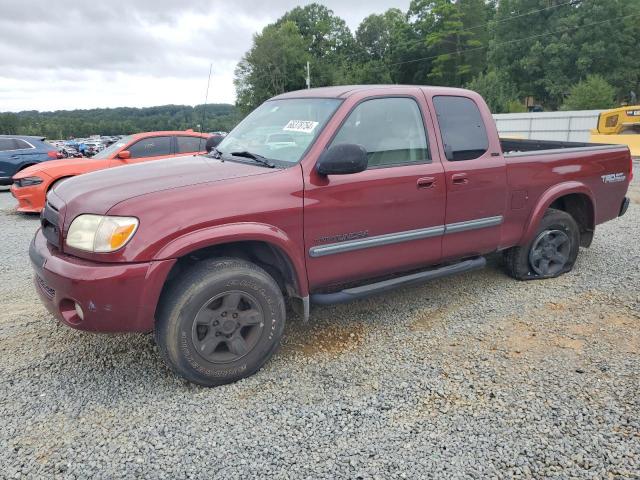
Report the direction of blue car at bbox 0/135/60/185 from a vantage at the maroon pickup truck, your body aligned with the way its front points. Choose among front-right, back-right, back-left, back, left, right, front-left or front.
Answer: right

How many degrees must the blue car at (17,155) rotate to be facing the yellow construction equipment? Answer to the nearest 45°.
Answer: approximately 180°

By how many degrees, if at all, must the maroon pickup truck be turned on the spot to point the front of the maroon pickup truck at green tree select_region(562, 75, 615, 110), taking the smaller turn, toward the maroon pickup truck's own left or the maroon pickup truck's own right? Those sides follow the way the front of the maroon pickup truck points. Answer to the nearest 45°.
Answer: approximately 180°

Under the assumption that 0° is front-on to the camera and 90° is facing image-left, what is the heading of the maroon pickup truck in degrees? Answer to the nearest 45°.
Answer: approximately 45°

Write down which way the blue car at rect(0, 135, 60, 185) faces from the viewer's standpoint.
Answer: facing to the left of the viewer

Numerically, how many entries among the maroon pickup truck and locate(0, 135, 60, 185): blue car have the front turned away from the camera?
0

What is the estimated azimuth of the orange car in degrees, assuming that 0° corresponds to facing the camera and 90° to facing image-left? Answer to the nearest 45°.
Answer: approximately 45°

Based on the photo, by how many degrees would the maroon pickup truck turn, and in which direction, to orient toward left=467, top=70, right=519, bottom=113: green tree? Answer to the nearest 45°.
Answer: approximately 135° to its right

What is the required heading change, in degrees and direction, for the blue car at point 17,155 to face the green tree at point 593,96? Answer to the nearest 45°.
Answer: approximately 180°

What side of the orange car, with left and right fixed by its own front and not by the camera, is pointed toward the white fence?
back

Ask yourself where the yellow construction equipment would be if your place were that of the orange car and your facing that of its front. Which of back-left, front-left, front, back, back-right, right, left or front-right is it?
back-left

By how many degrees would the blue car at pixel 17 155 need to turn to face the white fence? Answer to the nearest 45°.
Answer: approximately 180°
